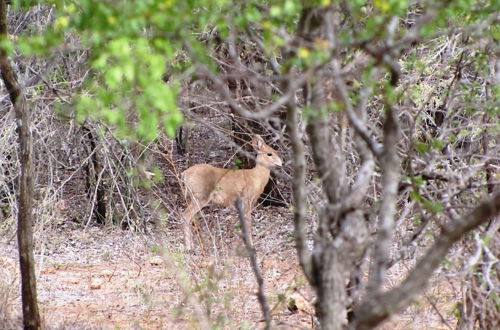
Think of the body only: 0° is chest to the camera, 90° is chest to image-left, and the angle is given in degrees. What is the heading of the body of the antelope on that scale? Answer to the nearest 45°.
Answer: approximately 270°

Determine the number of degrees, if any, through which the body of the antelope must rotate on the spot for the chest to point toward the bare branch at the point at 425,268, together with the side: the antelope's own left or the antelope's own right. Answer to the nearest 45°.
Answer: approximately 90° to the antelope's own right

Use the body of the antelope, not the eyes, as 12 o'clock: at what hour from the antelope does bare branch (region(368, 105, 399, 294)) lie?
The bare branch is roughly at 3 o'clock from the antelope.

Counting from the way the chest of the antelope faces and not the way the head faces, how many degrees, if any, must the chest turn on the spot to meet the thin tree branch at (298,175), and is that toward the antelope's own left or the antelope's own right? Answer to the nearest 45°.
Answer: approximately 90° to the antelope's own right
